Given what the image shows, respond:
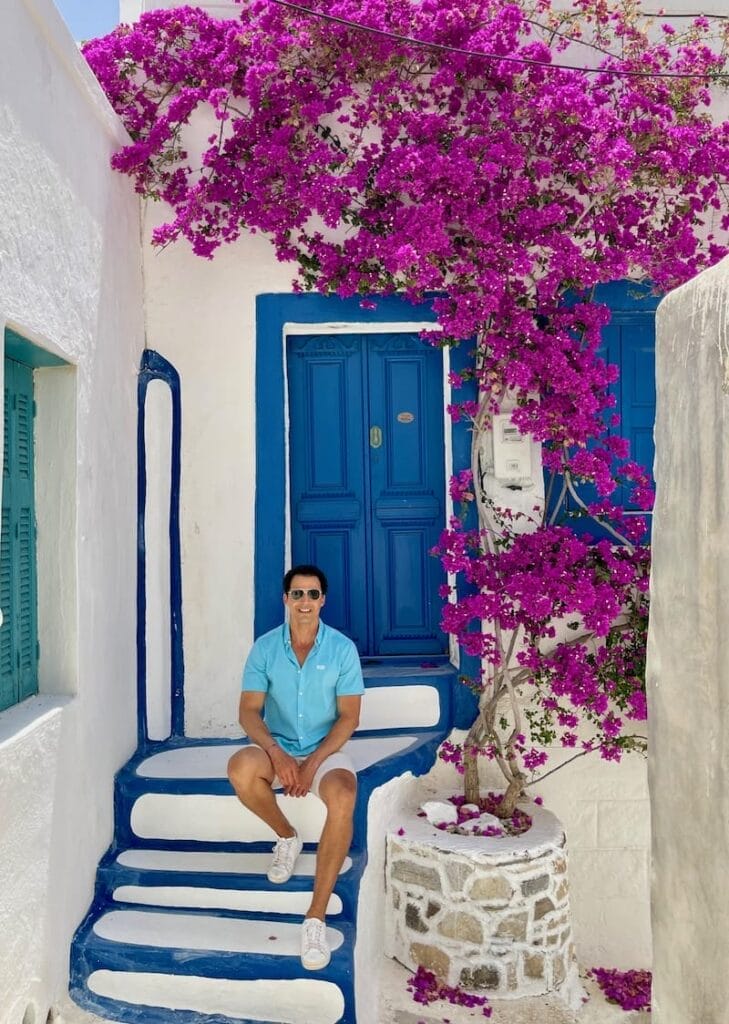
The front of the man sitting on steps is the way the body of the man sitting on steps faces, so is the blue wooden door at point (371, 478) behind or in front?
behind

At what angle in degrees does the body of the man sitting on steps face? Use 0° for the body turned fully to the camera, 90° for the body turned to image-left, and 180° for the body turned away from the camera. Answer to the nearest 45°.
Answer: approximately 0°

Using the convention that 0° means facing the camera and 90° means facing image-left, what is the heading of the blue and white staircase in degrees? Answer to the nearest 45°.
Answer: approximately 0°

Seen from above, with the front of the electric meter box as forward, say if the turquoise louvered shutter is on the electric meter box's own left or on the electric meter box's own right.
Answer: on the electric meter box's own right

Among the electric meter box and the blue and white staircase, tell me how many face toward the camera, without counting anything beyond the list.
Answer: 2

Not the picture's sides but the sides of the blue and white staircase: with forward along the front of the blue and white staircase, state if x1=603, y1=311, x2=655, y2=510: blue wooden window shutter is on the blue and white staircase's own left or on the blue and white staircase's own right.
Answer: on the blue and white staircase's own left

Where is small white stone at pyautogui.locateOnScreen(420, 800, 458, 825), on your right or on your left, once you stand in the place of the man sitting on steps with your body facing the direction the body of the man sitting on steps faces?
on your left
